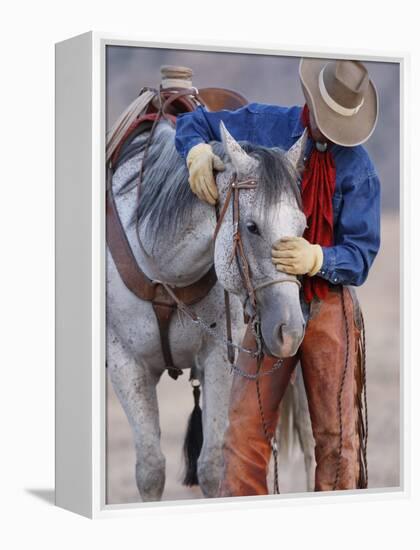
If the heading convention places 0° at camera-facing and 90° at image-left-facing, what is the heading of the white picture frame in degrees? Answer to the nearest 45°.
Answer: approximately 315°
